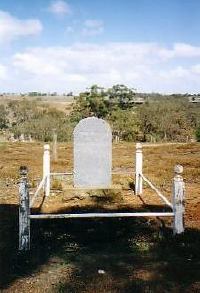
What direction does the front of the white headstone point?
toward the camera

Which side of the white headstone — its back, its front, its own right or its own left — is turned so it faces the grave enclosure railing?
front
